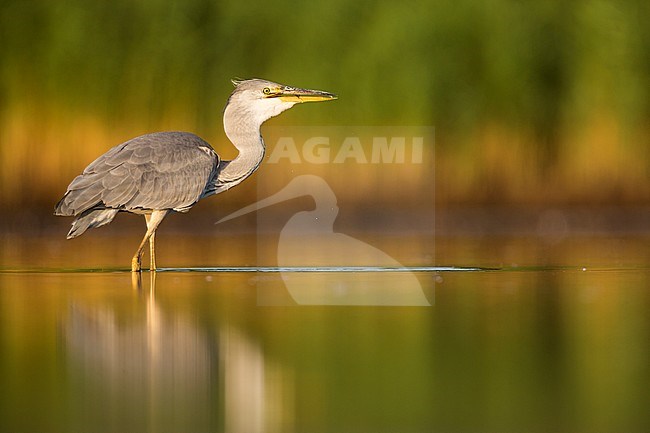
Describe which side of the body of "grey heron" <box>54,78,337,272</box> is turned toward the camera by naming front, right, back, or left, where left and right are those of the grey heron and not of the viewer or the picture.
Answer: right
